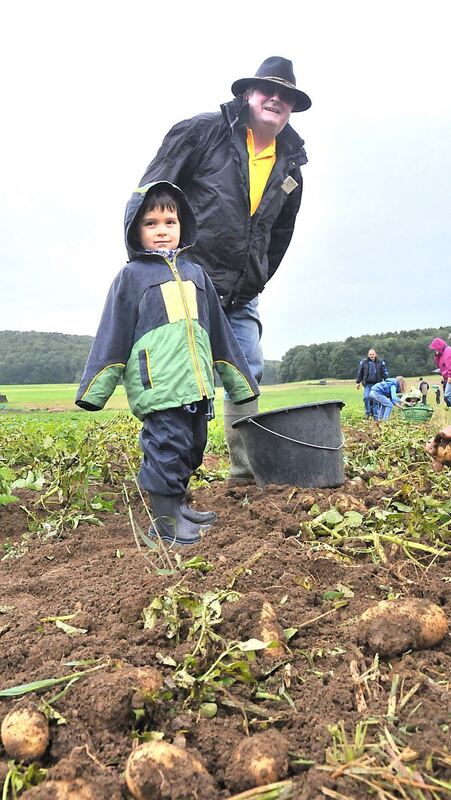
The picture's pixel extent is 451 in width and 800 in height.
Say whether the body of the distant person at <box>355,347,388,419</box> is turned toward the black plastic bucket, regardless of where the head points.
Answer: yes

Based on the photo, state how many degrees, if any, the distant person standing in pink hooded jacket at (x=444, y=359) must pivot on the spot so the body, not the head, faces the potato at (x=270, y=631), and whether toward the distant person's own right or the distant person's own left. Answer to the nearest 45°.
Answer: approximately 90° to the distant person's own left

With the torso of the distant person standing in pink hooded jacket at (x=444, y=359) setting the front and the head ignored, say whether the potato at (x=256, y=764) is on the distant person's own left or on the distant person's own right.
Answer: on the distant person's own left

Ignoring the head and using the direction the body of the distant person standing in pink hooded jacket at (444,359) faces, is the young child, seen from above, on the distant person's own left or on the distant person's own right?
on the distant person's own left

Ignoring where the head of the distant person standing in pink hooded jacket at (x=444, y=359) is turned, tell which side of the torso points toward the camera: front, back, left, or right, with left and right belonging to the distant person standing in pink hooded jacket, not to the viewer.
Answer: left

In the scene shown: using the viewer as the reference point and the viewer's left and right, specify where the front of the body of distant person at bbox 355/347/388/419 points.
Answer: facing the viewer

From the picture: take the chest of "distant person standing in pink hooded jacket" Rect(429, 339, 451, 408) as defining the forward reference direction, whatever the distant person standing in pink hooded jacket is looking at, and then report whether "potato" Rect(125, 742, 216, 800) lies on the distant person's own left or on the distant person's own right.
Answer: on the distant person's own left

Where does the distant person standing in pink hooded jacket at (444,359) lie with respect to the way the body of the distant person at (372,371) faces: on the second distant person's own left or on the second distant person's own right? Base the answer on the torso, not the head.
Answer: on the second distant person's own left

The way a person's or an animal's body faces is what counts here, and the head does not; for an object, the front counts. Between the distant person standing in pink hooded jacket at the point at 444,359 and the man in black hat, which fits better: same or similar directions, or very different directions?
very different directions

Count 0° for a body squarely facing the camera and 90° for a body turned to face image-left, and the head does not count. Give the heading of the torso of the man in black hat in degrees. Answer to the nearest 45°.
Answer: approximately 315°

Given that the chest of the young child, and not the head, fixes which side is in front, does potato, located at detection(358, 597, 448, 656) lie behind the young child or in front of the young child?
in front

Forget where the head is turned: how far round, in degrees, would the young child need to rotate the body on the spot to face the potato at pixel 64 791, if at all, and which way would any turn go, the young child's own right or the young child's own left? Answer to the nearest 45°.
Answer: approximately 45° to the young child's own right

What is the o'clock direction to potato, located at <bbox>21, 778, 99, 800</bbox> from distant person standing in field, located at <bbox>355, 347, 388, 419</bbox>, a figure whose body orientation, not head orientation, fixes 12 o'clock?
The potato is roughly at 12 o'clock from the distant person standing in field.
